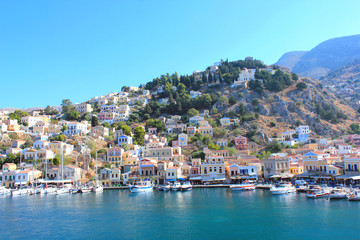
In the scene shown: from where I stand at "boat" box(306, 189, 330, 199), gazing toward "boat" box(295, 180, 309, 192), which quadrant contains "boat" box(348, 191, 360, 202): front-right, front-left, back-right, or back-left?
back-right

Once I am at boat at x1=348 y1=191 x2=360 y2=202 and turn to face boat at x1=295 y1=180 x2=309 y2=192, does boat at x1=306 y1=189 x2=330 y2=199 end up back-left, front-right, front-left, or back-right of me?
front-left

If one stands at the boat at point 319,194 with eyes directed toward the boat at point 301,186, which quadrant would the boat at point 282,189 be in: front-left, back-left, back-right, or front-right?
front-left

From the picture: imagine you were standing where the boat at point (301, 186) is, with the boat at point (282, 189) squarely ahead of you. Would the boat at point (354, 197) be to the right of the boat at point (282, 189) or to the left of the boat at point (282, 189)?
left

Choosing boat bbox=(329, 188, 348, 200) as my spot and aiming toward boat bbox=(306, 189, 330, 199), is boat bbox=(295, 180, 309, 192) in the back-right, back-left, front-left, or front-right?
front-right
